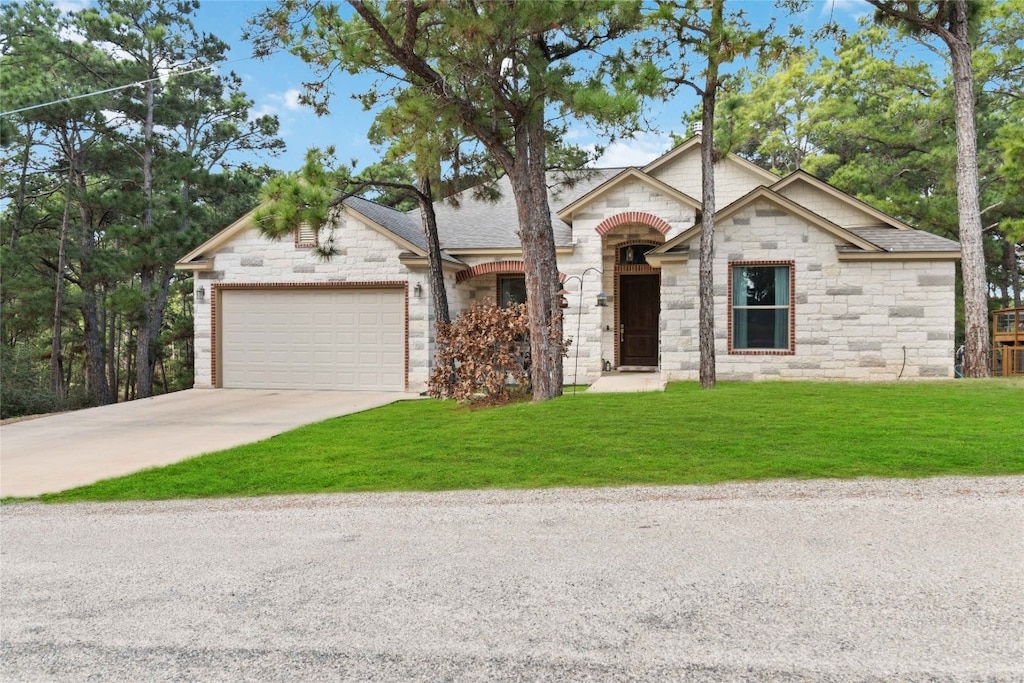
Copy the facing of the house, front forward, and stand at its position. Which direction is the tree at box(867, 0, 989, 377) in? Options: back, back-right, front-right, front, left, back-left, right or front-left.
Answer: left

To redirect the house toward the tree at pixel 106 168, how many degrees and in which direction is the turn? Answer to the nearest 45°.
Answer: approximately 90° to its right

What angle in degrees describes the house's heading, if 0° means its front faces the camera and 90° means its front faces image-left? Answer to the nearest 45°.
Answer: approximately 0°

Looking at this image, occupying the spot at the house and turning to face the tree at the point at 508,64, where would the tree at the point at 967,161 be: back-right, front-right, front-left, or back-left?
back-left

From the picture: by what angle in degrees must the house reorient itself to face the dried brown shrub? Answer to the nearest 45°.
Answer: approximately 45° to its right
